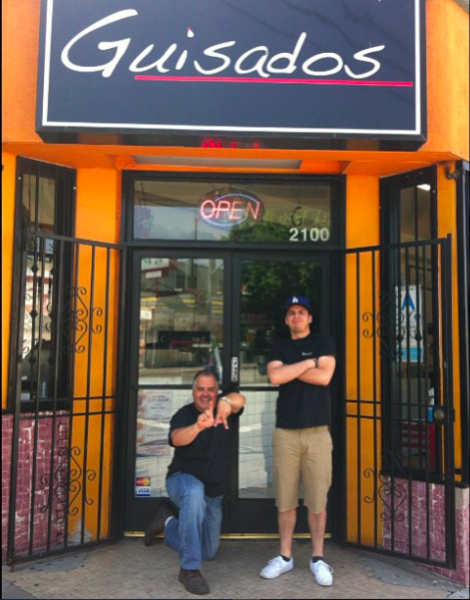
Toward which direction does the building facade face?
toward the camera

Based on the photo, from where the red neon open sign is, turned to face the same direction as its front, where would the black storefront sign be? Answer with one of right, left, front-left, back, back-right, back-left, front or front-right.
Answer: front

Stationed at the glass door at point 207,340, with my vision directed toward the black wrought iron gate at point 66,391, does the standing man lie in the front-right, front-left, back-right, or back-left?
back-left

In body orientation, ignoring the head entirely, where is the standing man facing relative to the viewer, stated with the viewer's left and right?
facing the viewer

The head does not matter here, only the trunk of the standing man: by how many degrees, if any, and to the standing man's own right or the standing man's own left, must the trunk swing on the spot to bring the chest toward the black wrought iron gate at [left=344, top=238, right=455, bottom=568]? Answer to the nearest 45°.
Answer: approximately 135° to the standing man's own left

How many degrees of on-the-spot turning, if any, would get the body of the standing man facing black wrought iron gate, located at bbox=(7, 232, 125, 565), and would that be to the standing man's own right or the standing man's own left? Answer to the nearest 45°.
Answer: approximately 90° to the standing man's own right

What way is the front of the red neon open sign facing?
toward the camera

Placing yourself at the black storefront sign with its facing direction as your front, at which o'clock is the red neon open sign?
The red neon open sign is roughly at 6 o'clock from the black storefront sign.
